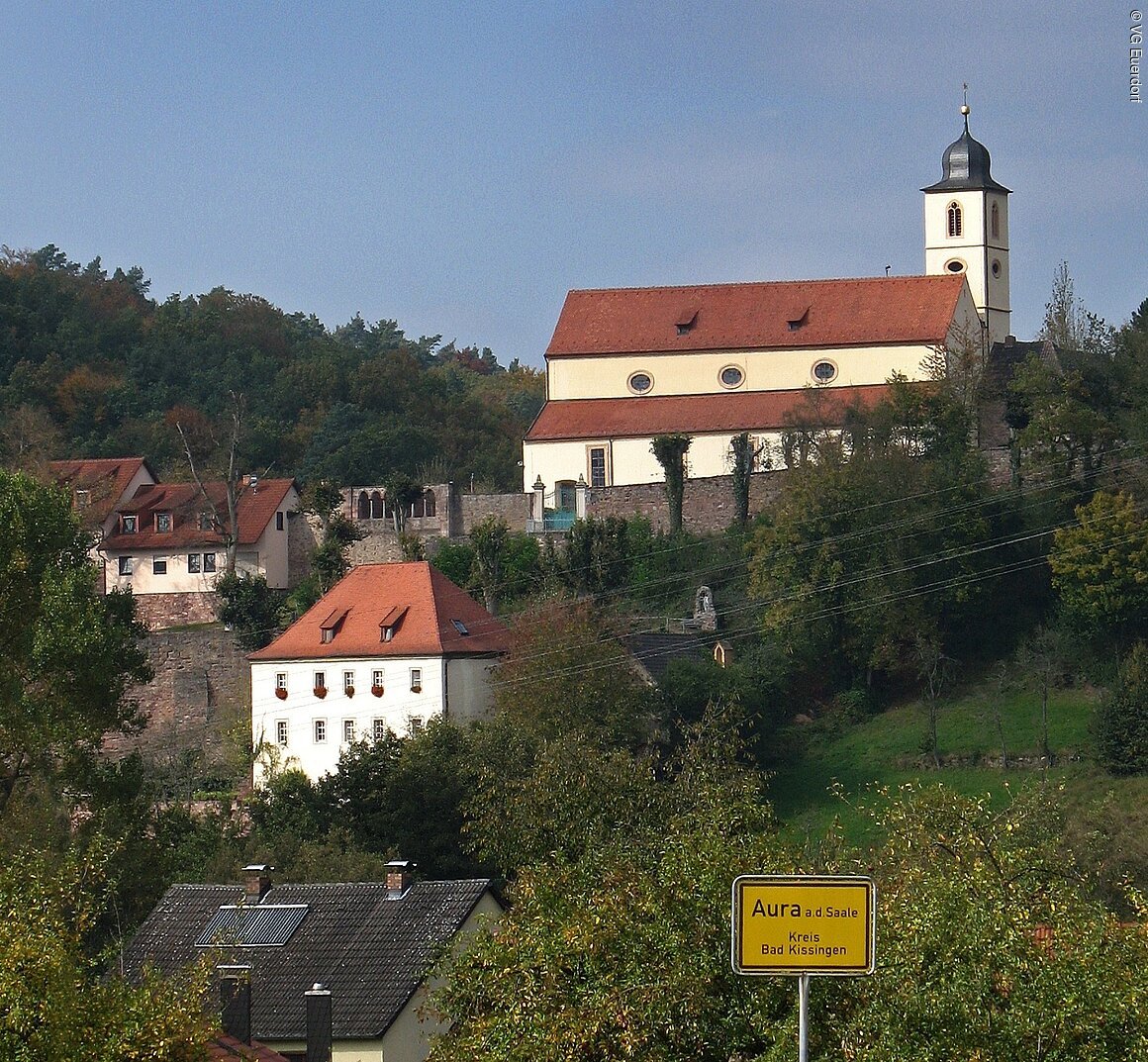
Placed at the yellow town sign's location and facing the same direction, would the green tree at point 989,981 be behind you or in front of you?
behind

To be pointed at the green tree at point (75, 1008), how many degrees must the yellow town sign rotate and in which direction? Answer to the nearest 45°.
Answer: approximately 135° to its right

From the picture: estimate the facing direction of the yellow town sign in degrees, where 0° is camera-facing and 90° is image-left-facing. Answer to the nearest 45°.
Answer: approximately 0°

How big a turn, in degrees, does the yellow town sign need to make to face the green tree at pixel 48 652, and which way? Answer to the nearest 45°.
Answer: approximately 135° to its right
